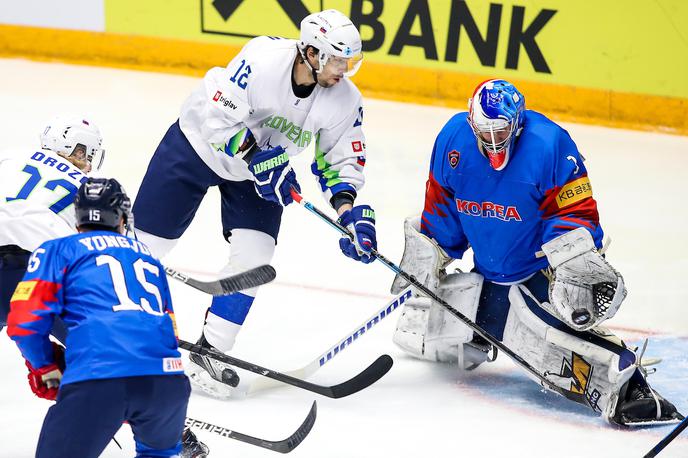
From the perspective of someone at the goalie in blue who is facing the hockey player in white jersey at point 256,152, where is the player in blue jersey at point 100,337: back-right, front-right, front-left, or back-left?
front-left

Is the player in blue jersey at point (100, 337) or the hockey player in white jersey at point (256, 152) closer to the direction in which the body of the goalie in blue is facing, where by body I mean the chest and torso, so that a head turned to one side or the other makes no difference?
the player in blue jersey

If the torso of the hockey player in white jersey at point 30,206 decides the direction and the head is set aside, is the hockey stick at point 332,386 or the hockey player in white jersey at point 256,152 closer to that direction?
the hockey player in white jersey

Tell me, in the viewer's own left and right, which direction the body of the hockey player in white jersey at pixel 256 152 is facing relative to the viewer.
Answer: facing the viewer and to the right of the viewer

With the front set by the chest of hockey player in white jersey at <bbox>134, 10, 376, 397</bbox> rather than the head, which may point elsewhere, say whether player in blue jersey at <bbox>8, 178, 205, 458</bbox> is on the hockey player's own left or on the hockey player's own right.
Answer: on the hockey player's own right

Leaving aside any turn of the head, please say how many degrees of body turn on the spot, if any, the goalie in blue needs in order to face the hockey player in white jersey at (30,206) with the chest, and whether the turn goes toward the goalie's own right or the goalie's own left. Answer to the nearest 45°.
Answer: approximately 45° to the goalie's own right

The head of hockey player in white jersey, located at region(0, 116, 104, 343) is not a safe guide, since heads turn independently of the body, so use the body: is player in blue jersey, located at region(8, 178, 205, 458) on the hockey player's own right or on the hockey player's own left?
on the hockey player's own right

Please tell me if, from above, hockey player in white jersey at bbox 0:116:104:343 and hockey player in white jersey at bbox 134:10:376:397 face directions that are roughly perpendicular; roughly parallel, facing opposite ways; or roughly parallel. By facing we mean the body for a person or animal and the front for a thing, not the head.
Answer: roughly perpendicular

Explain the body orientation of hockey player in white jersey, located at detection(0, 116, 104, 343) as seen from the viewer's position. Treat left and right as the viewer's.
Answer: facing away from the viewer and to the right of the viewer

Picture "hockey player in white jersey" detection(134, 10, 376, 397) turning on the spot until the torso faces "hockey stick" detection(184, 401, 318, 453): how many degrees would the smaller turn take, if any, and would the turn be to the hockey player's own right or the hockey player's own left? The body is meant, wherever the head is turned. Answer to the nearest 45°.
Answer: approximately 45° to the hockey player's own right

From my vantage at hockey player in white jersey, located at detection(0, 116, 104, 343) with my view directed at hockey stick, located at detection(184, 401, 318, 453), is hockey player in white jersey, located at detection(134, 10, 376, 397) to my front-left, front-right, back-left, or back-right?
front-left

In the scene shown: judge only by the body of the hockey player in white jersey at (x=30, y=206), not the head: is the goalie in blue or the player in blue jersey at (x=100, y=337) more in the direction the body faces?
the goalie in blue

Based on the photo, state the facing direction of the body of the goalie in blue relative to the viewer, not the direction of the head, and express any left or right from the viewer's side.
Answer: facing the viewer

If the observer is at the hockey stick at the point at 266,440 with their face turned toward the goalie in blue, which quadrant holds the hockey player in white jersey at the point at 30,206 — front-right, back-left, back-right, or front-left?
back-left
